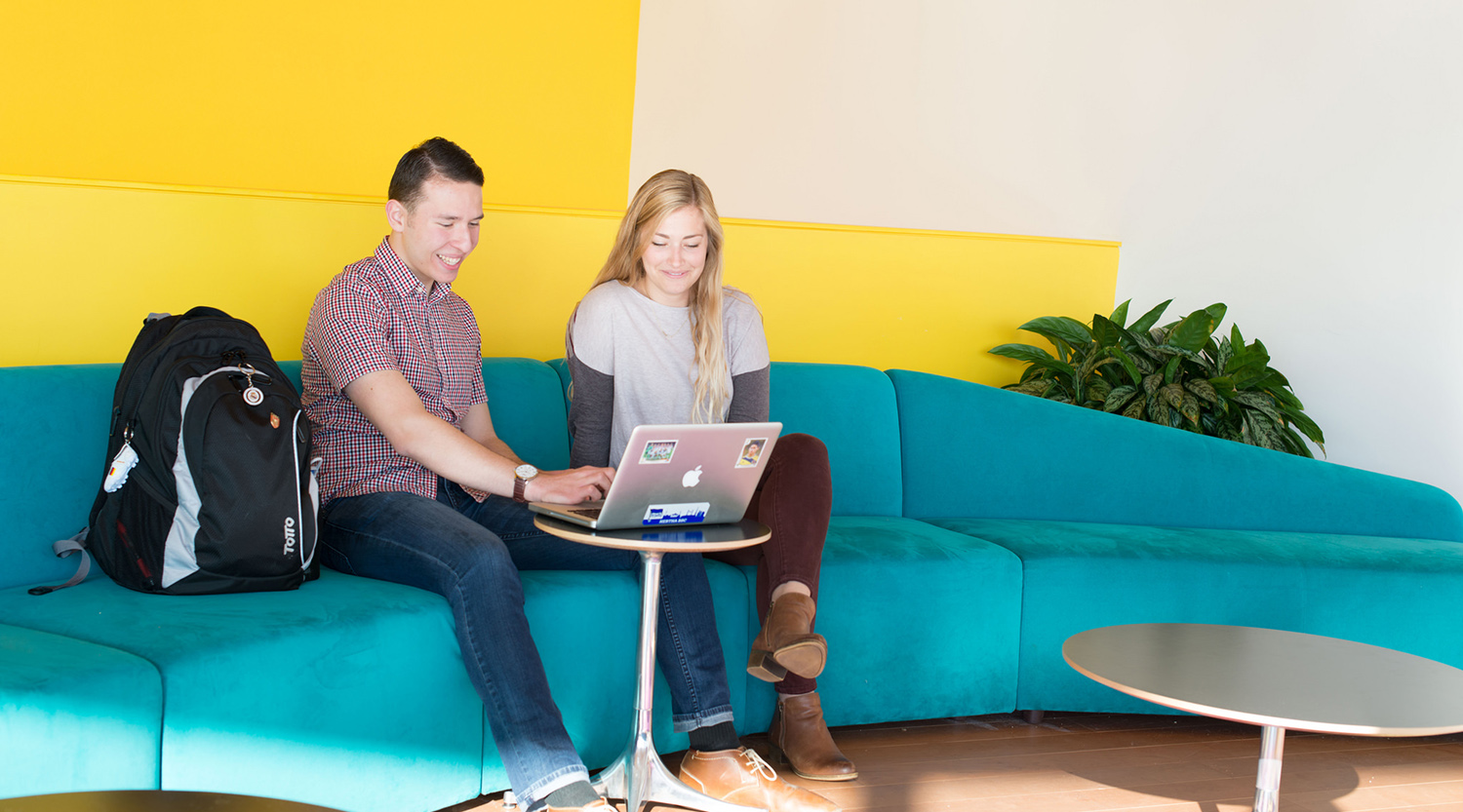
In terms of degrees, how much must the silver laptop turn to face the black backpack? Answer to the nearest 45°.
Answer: approximately 45° to its left

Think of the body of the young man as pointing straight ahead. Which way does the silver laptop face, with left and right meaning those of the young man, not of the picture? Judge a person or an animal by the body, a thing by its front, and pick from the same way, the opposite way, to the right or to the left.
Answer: the opposite way

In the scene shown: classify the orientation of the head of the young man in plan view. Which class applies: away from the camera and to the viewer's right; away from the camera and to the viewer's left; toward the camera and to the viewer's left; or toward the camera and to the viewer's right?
toward the camera and to the viewer's right

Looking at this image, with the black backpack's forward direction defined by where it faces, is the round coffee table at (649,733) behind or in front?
in front

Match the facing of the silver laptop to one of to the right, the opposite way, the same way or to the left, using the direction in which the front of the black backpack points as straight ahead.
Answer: the opposite way

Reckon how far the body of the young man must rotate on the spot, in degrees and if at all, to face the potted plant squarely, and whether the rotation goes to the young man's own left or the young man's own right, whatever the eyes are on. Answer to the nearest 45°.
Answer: approximately 90° to the young man's own left

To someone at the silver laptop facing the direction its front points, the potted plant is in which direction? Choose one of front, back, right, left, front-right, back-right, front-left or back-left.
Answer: right

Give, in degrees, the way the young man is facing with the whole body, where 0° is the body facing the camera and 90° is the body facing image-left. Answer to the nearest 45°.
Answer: approximately 315°

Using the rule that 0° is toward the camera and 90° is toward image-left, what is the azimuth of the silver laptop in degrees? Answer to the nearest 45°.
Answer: approximately 135°

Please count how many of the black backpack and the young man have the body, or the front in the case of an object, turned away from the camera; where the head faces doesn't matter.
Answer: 0

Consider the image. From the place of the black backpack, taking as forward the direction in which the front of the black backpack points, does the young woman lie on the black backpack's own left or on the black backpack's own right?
on the black backpack's own left
